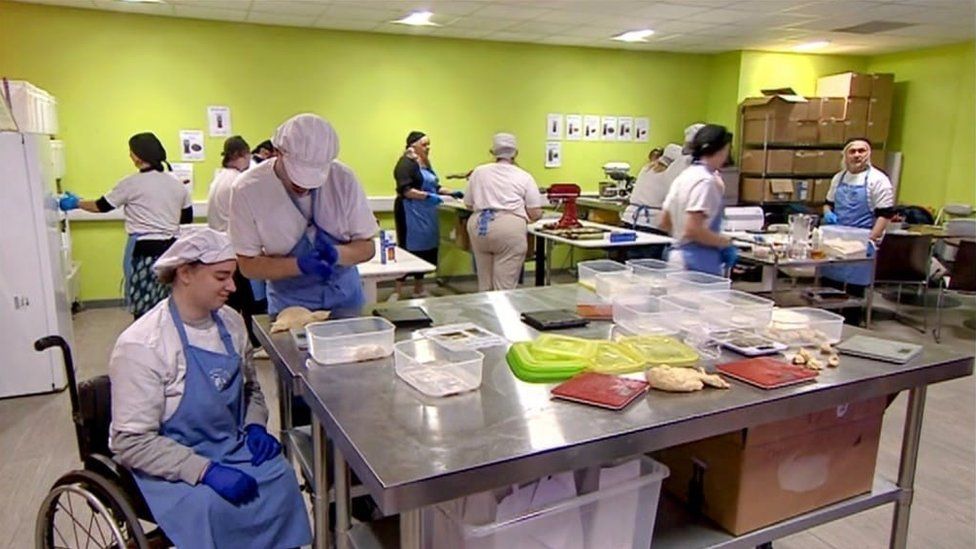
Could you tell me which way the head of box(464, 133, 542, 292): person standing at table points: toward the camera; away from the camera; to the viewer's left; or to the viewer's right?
away from the camera

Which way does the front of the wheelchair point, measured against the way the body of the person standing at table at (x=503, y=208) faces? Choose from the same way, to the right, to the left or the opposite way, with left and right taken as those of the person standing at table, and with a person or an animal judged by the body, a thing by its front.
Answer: to the right

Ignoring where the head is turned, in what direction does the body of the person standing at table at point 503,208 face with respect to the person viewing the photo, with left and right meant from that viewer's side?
facing away from the viewer

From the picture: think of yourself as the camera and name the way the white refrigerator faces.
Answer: facing to the right of the viewer

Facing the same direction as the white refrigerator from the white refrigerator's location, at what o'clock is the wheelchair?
The wheelchair is roughly at 3 o'clock from the white refrigerator.

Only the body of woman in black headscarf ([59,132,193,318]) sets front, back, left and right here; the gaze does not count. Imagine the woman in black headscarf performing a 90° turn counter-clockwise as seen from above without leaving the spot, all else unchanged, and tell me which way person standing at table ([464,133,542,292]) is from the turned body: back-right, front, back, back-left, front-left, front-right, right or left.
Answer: back-left

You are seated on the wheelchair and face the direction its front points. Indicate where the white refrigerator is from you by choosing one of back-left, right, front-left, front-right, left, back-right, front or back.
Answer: back-left

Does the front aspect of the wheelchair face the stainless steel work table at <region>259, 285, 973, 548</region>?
yes

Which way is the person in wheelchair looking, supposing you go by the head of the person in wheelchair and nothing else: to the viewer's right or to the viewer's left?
to the viewer's right

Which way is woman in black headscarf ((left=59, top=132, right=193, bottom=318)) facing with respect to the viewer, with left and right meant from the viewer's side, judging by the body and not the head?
facing away from the viewer and to the left of the viewer

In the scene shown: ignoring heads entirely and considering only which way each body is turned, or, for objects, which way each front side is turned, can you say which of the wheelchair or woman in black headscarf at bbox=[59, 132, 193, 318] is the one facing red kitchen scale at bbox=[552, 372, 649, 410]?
the wheelchair

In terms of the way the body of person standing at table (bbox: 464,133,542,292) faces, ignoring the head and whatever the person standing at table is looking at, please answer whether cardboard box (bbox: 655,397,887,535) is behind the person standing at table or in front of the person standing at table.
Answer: behind

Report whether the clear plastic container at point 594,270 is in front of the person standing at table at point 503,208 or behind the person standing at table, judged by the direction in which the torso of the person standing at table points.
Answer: behind

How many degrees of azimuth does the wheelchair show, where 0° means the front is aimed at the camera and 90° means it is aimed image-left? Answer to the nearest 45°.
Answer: approximately 315°
